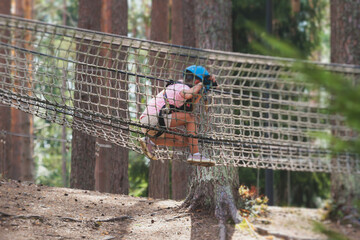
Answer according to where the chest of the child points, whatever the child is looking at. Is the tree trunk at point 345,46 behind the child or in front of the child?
in front

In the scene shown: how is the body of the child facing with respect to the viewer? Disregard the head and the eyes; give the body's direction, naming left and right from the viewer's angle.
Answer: facing to the right of the viewer

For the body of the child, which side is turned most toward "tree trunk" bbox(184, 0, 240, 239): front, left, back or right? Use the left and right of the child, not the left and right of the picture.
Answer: left

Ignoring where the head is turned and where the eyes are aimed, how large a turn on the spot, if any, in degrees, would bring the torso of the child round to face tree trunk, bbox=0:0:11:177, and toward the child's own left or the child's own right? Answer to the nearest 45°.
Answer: approximately 135° to the child's own left
